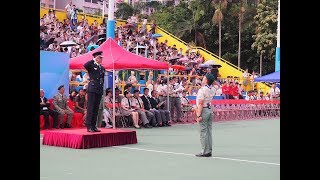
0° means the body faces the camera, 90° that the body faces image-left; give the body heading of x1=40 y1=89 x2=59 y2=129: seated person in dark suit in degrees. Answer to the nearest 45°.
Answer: approximately 315°

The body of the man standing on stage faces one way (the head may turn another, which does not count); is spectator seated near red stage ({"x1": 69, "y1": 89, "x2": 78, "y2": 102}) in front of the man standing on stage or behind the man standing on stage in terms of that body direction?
behind

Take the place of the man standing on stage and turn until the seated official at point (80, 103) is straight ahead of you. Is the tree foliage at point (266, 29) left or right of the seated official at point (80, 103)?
right

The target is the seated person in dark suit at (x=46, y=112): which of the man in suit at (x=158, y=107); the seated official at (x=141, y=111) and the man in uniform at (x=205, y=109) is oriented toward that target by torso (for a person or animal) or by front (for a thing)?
the man in uniform

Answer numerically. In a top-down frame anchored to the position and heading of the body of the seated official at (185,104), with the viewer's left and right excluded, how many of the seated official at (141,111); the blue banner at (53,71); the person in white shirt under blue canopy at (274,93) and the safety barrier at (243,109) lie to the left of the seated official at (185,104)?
2

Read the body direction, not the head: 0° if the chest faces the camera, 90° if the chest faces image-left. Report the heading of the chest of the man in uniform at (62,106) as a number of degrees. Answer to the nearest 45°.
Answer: approximately 315°

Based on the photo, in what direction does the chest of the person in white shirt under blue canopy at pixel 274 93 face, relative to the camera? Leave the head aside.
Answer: toward the camera

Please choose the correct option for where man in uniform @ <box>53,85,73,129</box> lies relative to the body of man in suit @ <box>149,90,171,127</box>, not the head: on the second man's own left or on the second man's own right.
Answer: on the second man's own right

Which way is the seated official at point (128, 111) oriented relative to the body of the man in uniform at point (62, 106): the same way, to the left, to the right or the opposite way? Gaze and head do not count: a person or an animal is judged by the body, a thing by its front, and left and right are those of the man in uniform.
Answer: the same way

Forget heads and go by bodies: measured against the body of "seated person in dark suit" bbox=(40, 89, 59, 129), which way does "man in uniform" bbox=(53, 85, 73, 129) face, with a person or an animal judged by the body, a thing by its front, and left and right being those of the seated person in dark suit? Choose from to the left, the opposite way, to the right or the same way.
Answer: the same way

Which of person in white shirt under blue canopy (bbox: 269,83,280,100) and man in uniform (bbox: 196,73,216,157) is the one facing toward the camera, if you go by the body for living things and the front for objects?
the person in white shirt under blue canopy

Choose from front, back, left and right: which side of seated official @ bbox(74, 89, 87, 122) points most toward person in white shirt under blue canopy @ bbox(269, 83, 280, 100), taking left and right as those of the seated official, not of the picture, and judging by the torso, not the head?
left

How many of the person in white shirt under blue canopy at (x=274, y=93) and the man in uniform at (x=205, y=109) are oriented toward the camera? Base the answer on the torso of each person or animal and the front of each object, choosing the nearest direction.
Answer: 1

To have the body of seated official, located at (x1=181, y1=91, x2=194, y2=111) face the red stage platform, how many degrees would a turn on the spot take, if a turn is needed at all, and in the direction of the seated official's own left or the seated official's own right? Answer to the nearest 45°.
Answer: approximately 45° to the seated official's own right

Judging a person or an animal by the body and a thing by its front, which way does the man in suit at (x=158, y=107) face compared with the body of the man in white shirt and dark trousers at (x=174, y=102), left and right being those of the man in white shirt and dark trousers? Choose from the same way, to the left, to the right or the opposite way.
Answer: the same way
